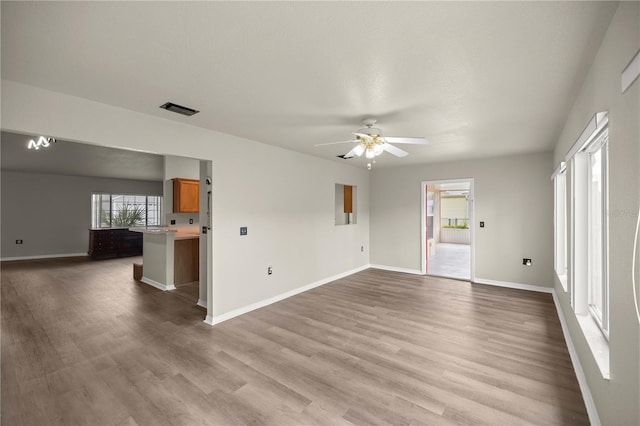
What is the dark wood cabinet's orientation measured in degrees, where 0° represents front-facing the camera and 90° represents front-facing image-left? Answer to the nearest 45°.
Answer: approximately 315°
